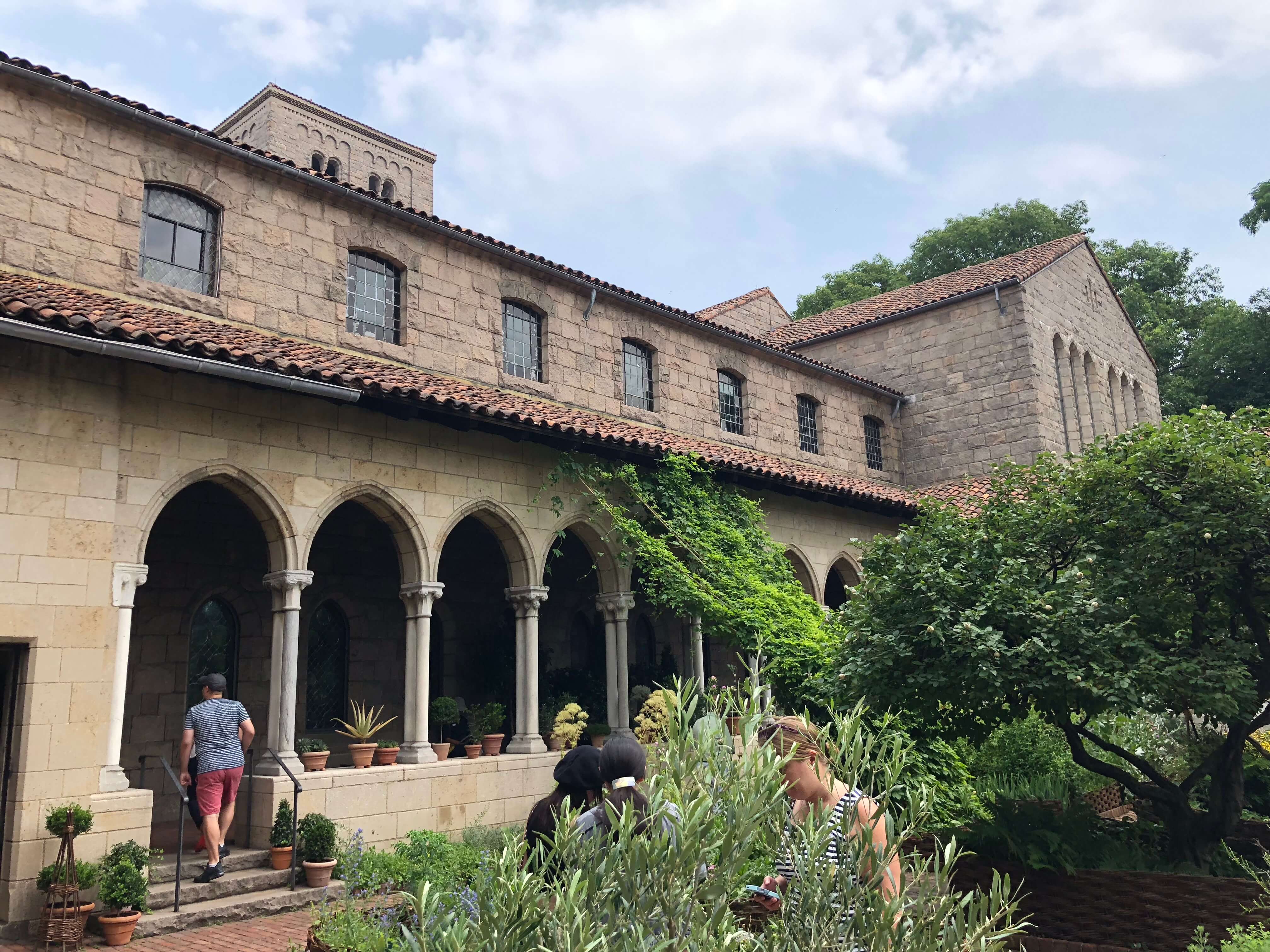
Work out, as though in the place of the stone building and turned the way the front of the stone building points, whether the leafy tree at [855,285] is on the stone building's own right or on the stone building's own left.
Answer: on the stone building's own left

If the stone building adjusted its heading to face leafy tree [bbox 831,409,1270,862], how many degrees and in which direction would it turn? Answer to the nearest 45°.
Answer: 0° — it already faces it

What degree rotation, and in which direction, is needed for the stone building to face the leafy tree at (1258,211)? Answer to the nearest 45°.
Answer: approximately 90° to its left

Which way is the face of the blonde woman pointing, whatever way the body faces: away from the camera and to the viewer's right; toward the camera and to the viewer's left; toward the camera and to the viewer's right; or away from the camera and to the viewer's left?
toward the camera and to the viewer's left

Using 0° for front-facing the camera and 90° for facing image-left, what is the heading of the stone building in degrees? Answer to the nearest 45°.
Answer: approximately 315°

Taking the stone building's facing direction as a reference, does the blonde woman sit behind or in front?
in front

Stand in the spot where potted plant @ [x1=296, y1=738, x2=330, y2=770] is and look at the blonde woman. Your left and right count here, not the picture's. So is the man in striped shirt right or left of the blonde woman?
right
